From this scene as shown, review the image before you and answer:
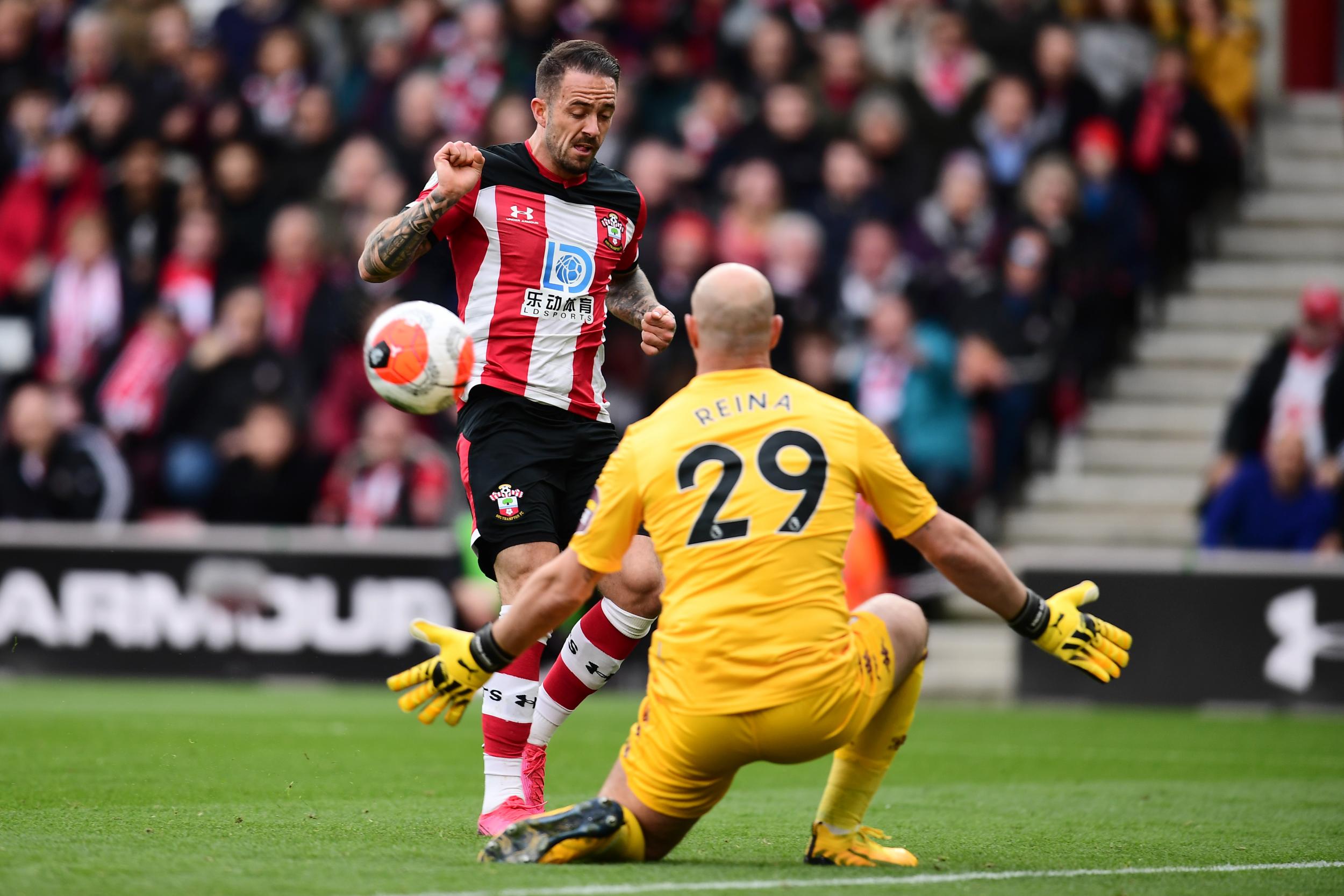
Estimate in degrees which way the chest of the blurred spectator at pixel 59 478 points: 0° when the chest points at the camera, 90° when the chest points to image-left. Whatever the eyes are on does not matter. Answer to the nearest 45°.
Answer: approximately 0°

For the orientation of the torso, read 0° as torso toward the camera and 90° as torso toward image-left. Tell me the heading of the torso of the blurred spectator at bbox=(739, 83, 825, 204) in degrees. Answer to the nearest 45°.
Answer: approximately 0°

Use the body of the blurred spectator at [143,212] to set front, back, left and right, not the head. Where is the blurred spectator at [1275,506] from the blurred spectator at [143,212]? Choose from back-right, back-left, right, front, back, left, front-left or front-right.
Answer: front-left

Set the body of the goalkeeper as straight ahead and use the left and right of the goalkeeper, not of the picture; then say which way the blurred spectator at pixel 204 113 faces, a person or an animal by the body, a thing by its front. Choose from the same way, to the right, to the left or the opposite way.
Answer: the opposite way

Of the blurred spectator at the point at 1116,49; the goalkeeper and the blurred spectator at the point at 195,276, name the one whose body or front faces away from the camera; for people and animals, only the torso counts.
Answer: the goalkeeper

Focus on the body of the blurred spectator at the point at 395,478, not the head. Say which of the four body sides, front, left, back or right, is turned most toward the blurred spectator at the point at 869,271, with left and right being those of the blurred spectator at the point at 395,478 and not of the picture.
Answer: left

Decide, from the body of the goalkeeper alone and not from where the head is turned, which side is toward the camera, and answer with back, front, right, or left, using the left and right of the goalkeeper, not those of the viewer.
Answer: back

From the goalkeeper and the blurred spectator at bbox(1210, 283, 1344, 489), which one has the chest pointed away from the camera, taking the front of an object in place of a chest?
the goalkeeper

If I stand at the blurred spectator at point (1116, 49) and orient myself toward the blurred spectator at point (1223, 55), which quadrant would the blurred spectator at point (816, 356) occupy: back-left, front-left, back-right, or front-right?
back-right

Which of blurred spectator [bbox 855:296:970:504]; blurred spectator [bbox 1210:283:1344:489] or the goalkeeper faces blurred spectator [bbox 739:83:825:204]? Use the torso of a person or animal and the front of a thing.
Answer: the goalkeeper

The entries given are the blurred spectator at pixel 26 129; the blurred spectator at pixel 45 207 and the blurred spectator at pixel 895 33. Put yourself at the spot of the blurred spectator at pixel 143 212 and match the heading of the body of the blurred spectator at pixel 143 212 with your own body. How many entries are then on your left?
1
